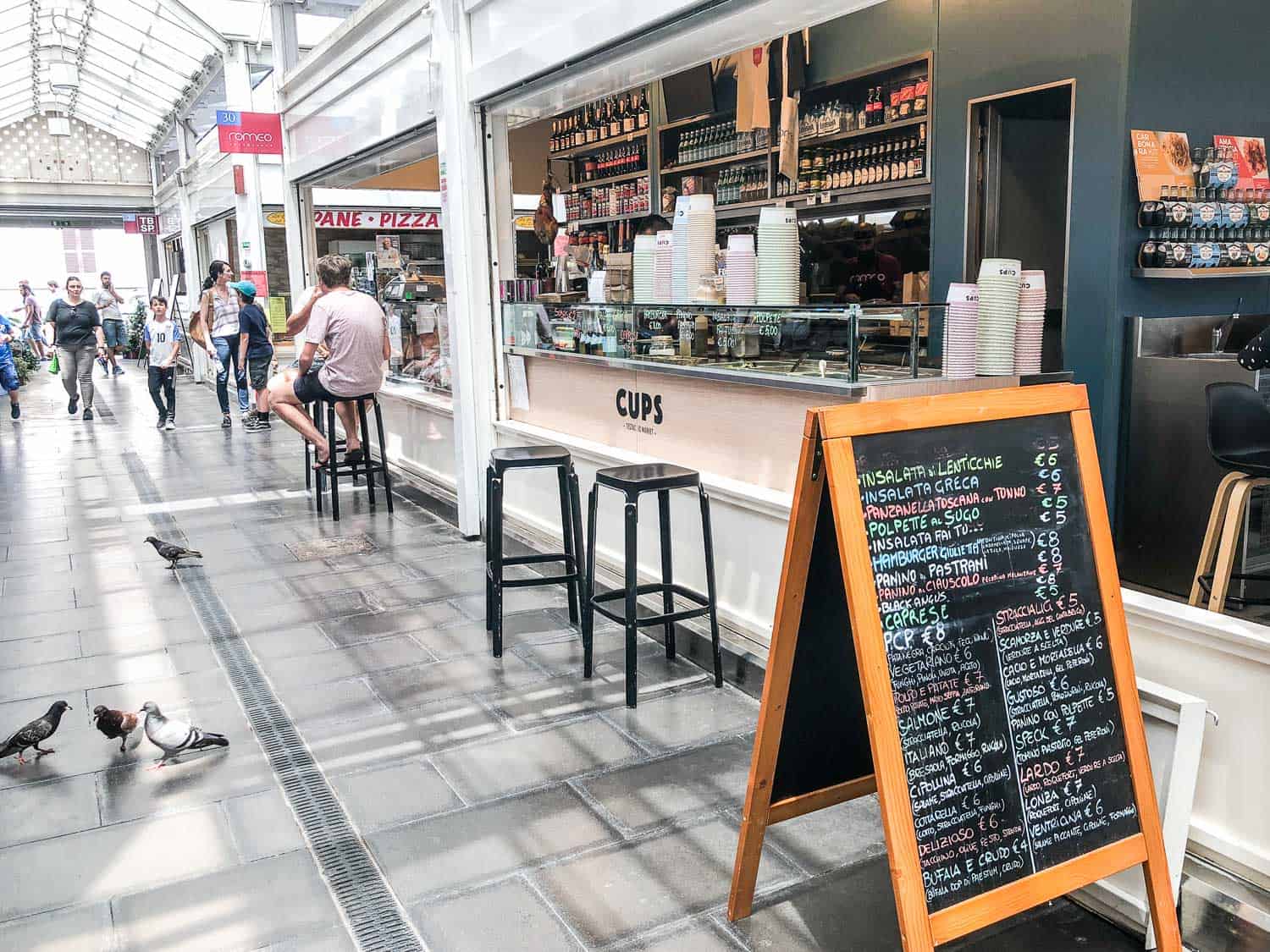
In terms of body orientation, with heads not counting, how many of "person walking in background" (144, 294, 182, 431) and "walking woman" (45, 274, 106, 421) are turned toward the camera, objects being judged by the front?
2

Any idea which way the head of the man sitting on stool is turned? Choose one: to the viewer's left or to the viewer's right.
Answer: to the viewer's left

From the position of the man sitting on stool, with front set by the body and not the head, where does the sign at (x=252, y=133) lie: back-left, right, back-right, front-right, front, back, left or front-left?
front-right

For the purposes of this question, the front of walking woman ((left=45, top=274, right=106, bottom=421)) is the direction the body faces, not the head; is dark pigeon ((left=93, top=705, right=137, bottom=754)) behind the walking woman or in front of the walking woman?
in front

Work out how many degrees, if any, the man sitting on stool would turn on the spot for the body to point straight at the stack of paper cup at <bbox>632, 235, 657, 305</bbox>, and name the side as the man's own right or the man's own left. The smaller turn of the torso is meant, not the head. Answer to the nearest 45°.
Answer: approximately 180°

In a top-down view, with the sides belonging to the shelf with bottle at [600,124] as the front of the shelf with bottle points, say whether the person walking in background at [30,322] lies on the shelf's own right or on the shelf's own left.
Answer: on the shelf's own right

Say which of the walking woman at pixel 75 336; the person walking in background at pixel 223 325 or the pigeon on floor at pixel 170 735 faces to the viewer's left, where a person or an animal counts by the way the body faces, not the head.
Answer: the pigeon on floor

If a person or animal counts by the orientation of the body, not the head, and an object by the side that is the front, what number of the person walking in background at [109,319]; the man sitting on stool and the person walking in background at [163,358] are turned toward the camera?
2

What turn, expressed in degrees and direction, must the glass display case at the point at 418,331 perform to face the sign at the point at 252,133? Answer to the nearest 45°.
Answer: approximately 90° to its right

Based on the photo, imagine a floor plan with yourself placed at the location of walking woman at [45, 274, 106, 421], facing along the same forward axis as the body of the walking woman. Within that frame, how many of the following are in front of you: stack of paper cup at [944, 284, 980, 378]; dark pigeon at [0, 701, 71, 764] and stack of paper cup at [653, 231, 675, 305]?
3

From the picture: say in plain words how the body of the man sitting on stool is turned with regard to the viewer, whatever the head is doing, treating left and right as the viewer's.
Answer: facing away from the viewer and to the left of the viewer

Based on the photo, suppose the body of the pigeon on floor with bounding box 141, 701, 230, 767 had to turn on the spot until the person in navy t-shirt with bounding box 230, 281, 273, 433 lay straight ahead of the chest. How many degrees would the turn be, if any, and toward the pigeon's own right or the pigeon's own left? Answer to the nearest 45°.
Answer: approximately 90° to the pigeon's own right

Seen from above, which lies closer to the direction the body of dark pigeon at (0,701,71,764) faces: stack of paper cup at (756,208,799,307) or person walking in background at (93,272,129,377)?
the stack of paper cup

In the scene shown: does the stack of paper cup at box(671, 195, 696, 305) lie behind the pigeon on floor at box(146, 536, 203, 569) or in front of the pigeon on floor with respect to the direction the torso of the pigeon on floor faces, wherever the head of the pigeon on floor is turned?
behind

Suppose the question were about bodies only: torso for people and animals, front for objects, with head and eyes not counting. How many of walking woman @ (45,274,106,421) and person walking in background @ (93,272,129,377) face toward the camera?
2
